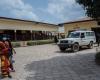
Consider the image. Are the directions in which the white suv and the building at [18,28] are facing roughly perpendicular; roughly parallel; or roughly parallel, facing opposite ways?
roughly perpendicular
